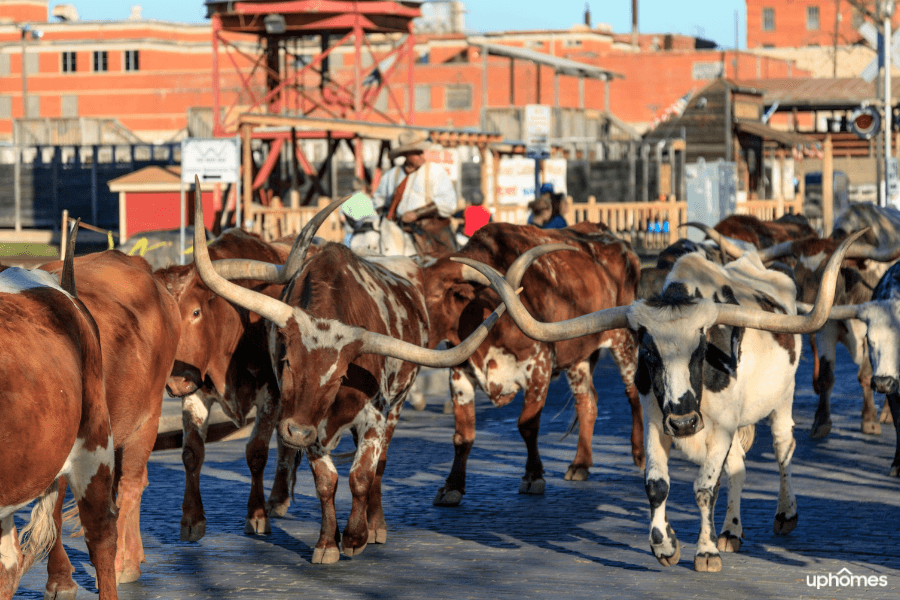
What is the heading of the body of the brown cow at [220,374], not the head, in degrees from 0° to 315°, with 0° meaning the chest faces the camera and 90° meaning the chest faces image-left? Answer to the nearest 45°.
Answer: approximately 45°

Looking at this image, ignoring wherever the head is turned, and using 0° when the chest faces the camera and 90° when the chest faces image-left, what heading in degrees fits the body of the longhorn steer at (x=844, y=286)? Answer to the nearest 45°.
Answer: approximately 45°

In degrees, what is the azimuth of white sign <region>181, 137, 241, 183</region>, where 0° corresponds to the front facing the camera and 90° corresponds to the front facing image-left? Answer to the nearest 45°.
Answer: approximately 0°

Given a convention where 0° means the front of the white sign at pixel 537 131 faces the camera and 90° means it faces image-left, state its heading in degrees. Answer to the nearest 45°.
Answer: approximately 0°

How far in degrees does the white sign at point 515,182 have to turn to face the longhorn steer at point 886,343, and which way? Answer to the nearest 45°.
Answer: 0° — it already faces it

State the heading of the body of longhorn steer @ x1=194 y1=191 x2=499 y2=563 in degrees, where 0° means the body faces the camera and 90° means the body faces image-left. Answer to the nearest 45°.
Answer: approximately 45°

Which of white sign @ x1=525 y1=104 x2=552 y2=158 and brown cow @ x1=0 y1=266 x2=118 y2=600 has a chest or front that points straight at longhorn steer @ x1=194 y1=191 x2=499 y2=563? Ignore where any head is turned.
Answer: the white sign

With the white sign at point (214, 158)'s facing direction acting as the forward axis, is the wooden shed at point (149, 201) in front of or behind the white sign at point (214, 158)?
behind

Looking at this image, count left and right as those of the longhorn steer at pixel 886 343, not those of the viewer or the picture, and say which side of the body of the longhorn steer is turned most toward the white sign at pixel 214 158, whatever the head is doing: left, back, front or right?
right
